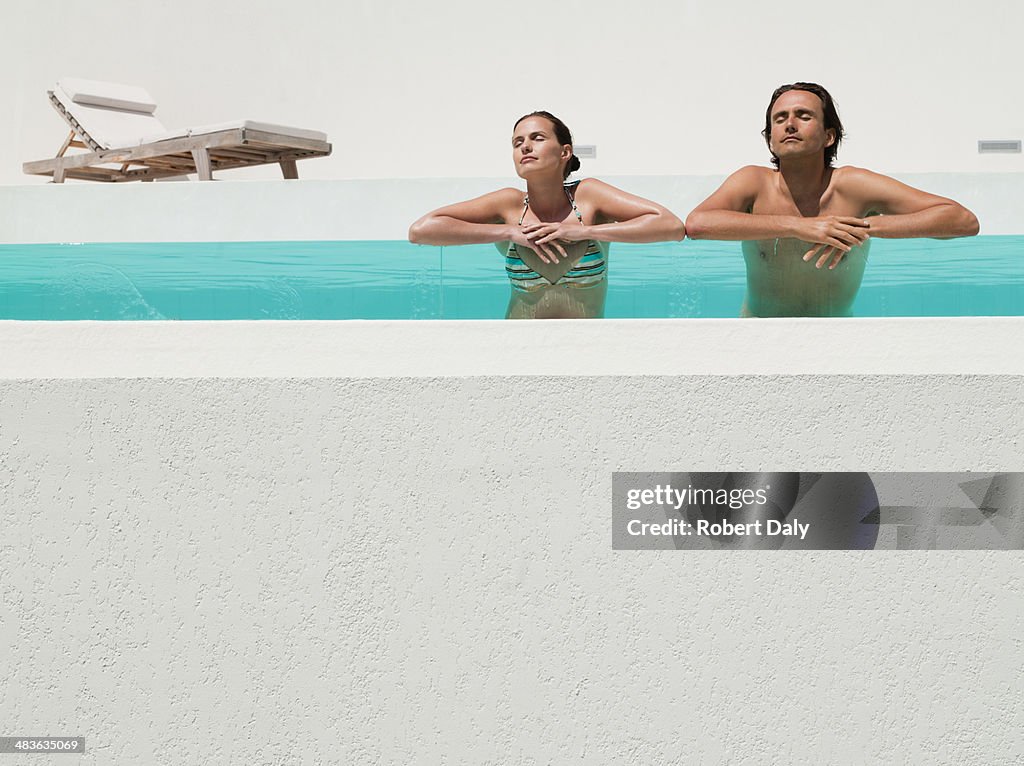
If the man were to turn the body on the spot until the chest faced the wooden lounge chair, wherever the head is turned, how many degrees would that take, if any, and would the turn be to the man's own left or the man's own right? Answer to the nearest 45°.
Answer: approximately 135° to the man's own right

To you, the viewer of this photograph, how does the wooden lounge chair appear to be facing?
facing the viewer and to the right of the viewer

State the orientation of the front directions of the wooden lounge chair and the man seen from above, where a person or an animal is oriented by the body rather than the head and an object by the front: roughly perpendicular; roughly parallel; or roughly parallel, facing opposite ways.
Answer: roughly perpendicular

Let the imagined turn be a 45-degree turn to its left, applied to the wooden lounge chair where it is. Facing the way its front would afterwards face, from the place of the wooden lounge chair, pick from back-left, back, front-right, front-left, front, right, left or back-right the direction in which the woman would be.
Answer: right

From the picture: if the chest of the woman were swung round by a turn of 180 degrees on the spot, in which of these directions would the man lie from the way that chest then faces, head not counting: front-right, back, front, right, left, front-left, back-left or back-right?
right

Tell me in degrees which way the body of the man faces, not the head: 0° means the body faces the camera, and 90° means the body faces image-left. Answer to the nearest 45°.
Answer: approximately 0°

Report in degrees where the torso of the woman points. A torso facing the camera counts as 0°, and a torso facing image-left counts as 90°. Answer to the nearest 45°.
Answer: approximately 0°

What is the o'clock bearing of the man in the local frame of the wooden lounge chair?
The man is roughly at 1 o'clock from the wooden lounge chair.
